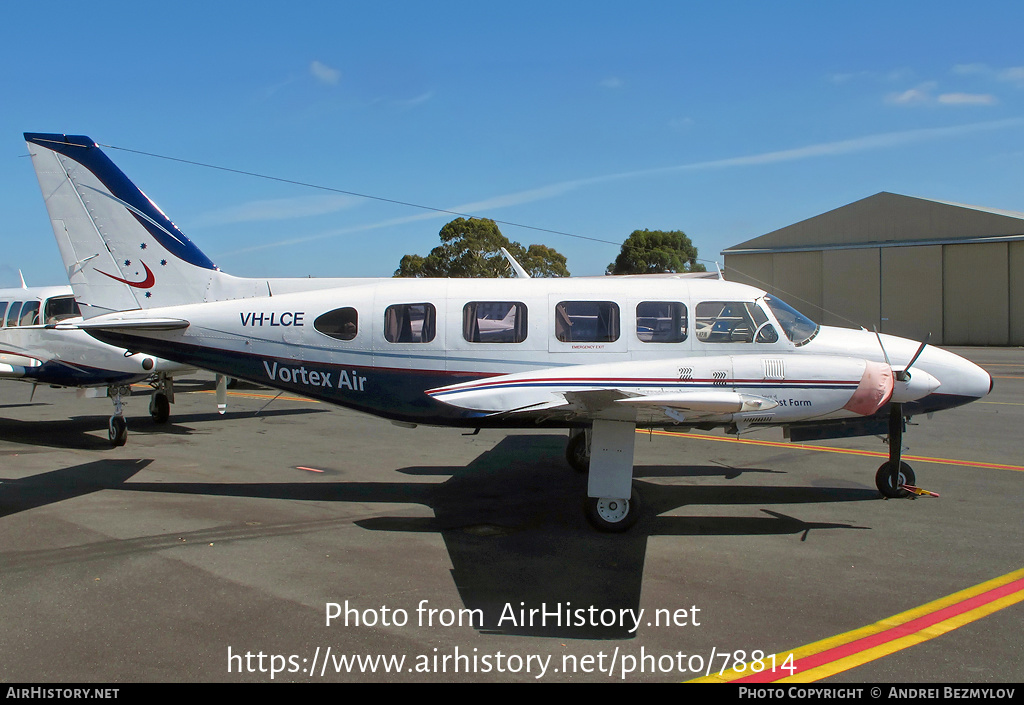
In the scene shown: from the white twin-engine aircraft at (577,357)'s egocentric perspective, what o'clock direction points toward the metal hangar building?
The metal hangar building is roughly at 10 o'clock from the white twin-engine aircraft.

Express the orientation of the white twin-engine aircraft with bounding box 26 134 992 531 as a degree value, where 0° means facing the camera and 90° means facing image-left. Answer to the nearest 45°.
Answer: approximately 270°

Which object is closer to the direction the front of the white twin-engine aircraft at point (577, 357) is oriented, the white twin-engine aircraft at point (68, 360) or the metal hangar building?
the metal hangar building

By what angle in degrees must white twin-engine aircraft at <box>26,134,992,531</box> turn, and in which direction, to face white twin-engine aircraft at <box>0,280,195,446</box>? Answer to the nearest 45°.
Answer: approximately 135° to its left
